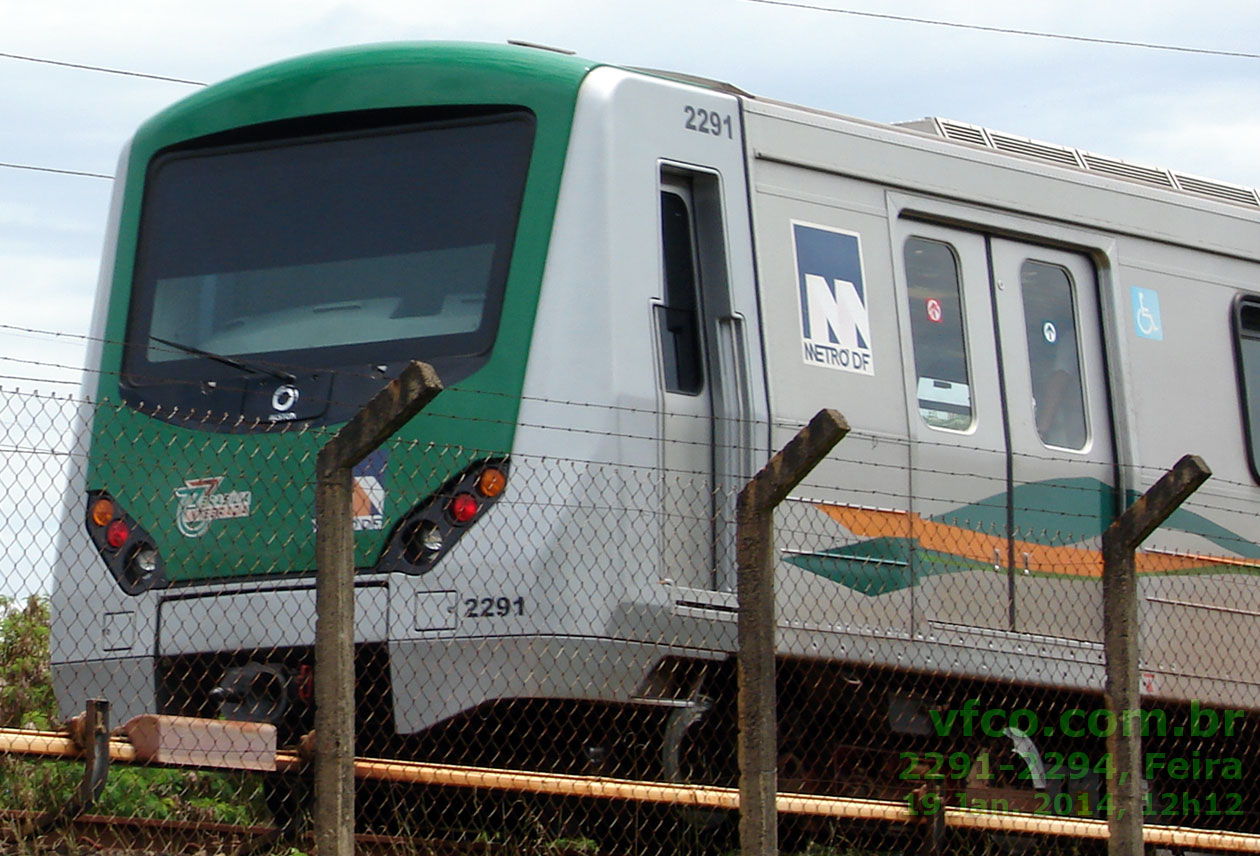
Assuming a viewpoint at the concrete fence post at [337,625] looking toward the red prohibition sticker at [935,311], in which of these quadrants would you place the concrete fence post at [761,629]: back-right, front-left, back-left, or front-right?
front-right

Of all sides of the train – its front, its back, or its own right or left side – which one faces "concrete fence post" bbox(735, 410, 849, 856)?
left

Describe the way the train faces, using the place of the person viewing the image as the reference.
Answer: facing the viewer and to the left of the viewer
